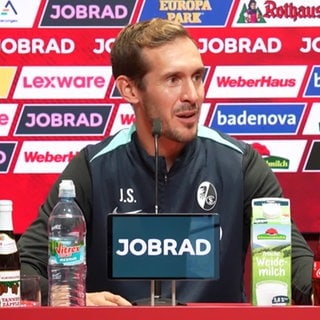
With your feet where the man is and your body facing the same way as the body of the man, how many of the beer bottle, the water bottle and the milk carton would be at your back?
0

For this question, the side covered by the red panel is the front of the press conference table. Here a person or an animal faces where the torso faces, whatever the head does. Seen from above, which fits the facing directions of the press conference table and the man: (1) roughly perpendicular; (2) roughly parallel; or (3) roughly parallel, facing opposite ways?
roughly parallel

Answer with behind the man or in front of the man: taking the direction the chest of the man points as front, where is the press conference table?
in front

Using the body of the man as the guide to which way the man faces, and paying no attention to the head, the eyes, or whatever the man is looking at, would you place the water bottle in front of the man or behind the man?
in front

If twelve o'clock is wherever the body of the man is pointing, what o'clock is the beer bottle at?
The beer bottle is roughly at 1 o'clock from the man.

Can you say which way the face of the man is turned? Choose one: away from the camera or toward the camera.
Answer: toward the camera

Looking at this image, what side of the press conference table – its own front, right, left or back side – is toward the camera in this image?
front

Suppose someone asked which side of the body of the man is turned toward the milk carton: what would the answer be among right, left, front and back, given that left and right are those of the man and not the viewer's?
front

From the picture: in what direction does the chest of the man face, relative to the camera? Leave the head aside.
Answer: toward the camera

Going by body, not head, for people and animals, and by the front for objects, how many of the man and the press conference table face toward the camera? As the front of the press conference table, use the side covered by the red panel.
2
